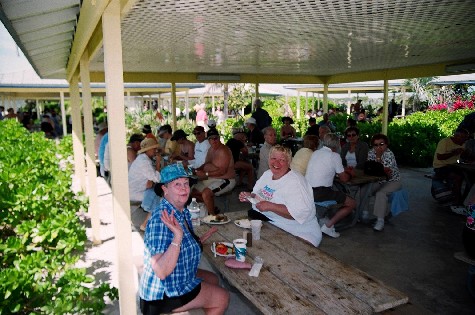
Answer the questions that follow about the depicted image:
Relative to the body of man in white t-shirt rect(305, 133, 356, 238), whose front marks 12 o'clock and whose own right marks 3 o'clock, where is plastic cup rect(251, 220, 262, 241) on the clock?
The plastic cup is roughly at 5 o'clock from the man in white t-shirt.

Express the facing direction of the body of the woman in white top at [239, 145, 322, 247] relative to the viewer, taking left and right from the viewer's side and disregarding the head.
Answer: facing the viewer and to the left of the viewer

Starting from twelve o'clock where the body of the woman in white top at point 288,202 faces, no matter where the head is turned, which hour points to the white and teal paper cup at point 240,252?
The white and teal paper cup is roughly at 11 o'clock from the woman in white top.

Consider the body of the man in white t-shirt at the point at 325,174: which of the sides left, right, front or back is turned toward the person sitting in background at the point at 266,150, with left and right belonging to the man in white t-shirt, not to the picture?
left

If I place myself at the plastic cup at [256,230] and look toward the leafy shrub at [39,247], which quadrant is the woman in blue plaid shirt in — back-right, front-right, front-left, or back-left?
front-left

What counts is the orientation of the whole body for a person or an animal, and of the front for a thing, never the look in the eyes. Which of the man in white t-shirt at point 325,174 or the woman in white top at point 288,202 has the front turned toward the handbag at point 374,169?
the man in white t-shirt

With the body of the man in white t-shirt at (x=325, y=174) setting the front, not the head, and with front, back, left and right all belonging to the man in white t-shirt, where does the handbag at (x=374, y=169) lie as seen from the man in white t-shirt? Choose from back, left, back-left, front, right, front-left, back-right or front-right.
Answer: front

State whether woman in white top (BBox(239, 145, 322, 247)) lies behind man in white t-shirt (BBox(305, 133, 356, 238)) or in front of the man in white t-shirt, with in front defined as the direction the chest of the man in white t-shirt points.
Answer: behind

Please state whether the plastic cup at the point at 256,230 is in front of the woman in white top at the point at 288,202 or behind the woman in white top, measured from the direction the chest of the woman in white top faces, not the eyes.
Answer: in front

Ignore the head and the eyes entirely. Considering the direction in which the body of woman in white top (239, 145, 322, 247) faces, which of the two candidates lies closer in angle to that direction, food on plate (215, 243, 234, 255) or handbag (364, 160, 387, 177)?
the food on plate

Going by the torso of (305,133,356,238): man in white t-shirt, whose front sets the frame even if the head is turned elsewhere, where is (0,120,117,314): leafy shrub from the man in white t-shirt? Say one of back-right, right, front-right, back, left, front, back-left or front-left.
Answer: back

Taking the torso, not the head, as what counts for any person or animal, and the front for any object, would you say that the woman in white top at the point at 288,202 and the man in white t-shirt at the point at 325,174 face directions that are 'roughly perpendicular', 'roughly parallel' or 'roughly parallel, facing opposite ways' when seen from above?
roughly parallel, facing opposite ways

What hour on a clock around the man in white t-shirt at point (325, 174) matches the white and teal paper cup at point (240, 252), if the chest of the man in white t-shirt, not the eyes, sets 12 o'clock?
The white and teal paper cup is roughly at 5 o'clock from the man in white t-shirt.

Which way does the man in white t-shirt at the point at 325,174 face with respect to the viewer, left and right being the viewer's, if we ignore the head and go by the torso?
facing away from the viewer and to the right of the viewer

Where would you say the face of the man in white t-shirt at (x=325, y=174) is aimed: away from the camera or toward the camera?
away from the camera

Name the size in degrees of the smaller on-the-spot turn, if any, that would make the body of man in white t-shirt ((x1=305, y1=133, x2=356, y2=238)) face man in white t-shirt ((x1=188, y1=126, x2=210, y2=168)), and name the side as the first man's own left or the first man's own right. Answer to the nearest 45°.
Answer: approximately 90° to the first man's own left

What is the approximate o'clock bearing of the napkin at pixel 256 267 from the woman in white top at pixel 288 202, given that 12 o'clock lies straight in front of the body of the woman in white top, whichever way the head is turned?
The napkin is roughly at 11 o'clock from the woman in white top.
